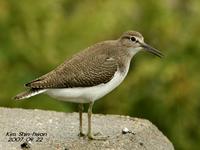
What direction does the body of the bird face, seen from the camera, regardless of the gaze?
to the viewer's right
